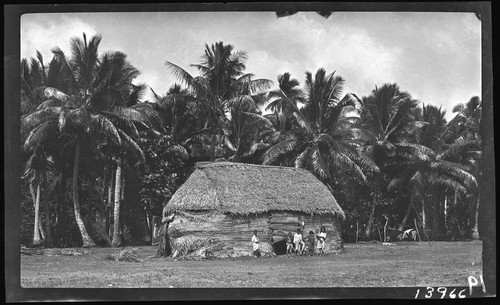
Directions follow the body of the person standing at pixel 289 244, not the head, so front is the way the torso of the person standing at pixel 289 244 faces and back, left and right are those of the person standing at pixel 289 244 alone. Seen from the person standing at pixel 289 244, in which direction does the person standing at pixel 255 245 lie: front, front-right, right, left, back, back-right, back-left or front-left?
front-right

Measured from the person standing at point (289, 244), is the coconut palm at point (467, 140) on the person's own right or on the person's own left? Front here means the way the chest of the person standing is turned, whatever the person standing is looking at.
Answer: on the person's own left

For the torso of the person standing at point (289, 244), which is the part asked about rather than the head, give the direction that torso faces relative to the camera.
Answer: toward the camera

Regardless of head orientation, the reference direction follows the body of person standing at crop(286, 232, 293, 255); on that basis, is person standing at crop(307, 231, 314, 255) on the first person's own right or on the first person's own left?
on the first person's own left

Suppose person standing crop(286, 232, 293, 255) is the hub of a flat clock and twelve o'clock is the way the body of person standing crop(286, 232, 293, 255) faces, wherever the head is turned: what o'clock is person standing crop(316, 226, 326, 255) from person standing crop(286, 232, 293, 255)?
person standing crop(316, 226, 326, 255) is roughly at 8 o'clock from person standing crop(286, 232, 293, 255).

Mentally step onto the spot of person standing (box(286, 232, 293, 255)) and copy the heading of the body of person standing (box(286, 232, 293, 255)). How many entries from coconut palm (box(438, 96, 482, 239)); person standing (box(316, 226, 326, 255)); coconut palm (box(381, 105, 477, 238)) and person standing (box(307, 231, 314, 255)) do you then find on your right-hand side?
0

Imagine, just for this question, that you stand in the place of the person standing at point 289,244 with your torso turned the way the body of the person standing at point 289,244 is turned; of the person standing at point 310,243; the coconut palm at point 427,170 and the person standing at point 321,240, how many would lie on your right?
0

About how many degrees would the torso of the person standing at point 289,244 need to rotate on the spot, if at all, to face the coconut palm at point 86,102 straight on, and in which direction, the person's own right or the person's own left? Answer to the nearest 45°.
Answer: approximately 135° to the person's own right

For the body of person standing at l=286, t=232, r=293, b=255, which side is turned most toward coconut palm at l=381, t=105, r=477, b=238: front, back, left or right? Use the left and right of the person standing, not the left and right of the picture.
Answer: left
